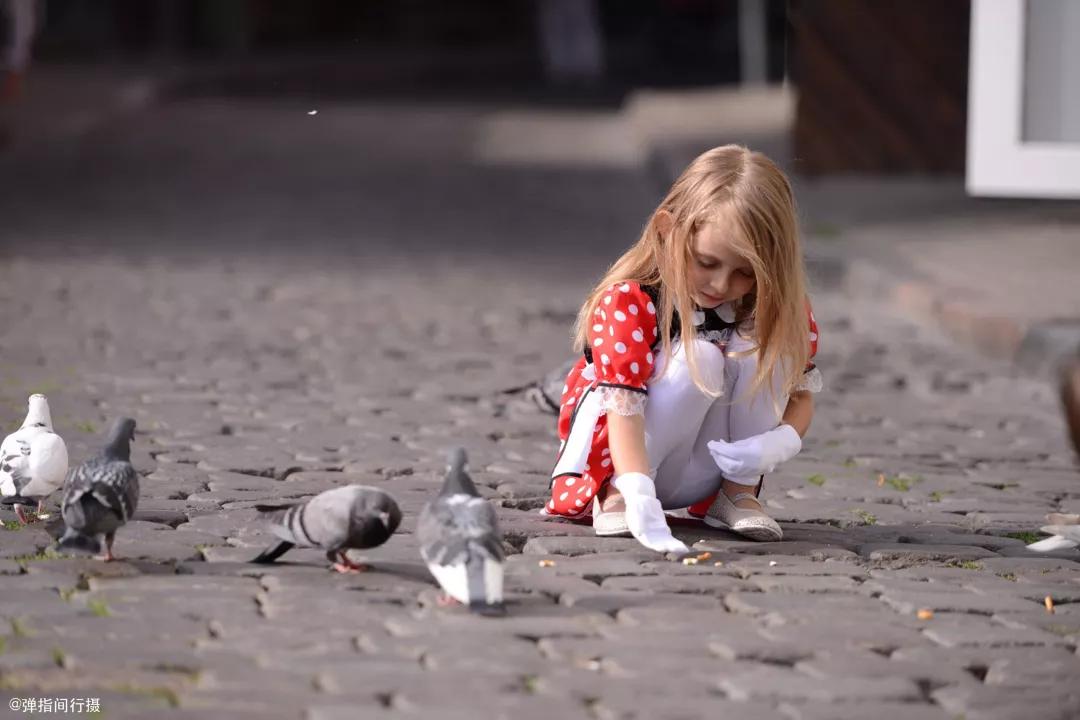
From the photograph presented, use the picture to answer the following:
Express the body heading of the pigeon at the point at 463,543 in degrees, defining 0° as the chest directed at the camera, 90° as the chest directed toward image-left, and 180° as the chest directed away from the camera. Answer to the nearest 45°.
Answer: approximately 180°

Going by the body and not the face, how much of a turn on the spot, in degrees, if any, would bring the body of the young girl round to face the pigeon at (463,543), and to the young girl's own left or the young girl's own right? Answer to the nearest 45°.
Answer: approximately 90° to the young girl's own right

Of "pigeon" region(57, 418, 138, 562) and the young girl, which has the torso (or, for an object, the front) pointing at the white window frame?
the pigeon

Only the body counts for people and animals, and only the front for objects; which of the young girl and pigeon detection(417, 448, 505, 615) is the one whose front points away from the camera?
the pigeon

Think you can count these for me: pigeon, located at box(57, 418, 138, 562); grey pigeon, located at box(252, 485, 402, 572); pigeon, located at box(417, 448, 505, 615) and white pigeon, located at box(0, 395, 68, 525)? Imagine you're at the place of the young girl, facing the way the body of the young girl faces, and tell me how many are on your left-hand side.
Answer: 0

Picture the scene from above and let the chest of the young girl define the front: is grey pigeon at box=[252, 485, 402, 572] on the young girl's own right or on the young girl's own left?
on the young girl's own right

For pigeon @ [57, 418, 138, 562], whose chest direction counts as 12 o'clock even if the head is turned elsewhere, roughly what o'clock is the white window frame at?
The white window frame is roughly at 12 o'clock from the pigeon.

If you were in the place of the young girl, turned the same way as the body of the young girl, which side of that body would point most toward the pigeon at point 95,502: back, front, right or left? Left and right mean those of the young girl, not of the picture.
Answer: right

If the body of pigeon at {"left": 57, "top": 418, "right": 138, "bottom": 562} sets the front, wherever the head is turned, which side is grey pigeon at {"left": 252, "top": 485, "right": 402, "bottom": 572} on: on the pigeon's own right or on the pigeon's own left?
on the pigeon's own right

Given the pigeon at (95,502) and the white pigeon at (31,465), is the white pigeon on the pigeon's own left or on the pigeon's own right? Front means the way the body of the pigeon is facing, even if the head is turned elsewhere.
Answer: on the pigeon's own left

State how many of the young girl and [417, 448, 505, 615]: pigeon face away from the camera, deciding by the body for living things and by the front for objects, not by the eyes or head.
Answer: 1

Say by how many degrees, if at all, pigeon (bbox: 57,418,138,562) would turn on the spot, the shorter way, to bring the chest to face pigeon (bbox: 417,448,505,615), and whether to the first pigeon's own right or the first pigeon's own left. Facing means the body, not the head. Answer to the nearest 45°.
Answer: approximately 90° to the first pigeon's own right
